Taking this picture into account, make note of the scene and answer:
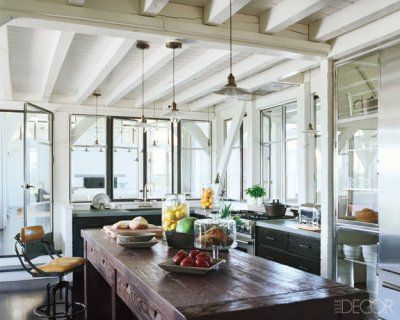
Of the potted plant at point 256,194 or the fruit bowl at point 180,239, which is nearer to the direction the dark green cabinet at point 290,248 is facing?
the fruit bowl

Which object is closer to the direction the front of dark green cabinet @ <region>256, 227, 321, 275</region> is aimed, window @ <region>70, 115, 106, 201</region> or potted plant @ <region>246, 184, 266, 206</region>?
the window

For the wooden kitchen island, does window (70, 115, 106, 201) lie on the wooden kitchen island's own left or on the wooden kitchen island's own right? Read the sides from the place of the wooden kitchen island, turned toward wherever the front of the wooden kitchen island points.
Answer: on the wooden kitchen island's own right

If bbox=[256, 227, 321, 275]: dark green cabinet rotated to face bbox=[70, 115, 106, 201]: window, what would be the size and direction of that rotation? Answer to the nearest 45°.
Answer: approximately 90° to its right

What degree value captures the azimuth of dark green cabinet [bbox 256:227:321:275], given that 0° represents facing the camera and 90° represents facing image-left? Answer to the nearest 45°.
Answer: approximately 45°
